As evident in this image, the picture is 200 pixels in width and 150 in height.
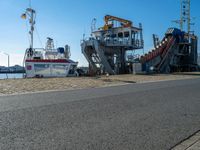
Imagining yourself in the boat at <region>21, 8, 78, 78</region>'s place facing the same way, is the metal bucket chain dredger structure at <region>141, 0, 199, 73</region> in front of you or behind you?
behind

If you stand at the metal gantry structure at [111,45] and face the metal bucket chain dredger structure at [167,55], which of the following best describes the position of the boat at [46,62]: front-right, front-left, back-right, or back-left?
back-right
